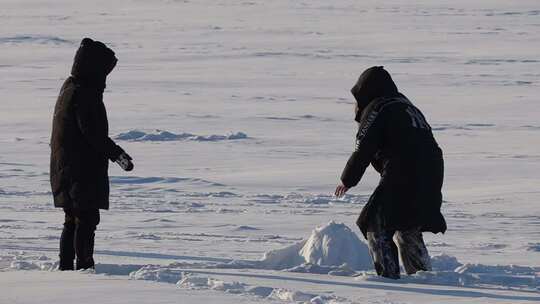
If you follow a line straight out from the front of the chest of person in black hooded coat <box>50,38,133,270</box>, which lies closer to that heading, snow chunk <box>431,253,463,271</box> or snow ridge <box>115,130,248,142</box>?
the snow chunk

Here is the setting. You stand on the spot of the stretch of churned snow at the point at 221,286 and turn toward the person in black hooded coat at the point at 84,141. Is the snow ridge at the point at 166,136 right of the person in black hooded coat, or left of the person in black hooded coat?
right

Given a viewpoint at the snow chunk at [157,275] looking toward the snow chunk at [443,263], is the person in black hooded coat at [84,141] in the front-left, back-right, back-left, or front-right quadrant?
back-left

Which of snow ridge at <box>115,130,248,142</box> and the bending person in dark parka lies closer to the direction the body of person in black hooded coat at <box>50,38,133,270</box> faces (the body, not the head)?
the bending person in dark parka

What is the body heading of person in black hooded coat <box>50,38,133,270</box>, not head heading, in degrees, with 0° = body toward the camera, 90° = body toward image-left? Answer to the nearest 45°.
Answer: approximately 270°

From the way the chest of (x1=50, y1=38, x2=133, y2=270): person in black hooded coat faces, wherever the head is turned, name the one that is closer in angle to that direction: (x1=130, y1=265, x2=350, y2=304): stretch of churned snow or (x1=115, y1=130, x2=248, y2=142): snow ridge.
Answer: the stretch of churned snow

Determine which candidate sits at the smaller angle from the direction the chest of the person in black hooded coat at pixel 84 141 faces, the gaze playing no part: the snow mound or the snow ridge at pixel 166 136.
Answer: the snow mound

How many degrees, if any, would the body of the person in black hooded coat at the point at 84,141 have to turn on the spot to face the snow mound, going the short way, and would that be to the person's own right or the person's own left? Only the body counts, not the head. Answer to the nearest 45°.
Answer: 0° — they already face it

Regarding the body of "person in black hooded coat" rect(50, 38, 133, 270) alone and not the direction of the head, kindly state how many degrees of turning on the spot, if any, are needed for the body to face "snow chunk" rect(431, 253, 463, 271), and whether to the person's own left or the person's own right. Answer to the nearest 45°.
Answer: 0° — they already face it
